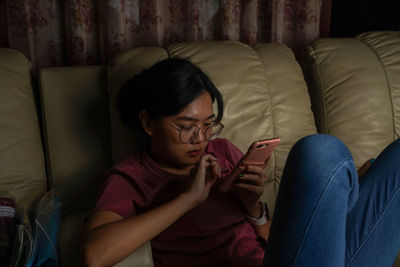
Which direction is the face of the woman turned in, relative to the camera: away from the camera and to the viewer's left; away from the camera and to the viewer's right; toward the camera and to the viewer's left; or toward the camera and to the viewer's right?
toward the camera and to the viewer's right

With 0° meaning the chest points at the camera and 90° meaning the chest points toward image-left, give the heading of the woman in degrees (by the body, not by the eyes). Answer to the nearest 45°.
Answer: approximately 315°

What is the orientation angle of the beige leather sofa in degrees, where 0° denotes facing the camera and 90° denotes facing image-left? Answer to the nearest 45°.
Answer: approximately 0°
